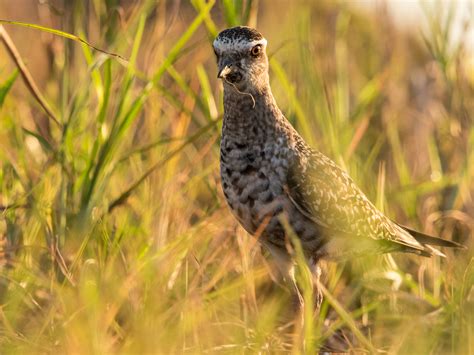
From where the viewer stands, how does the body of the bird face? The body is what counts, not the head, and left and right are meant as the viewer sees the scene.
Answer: facing the viewer and to the left of the viewer
